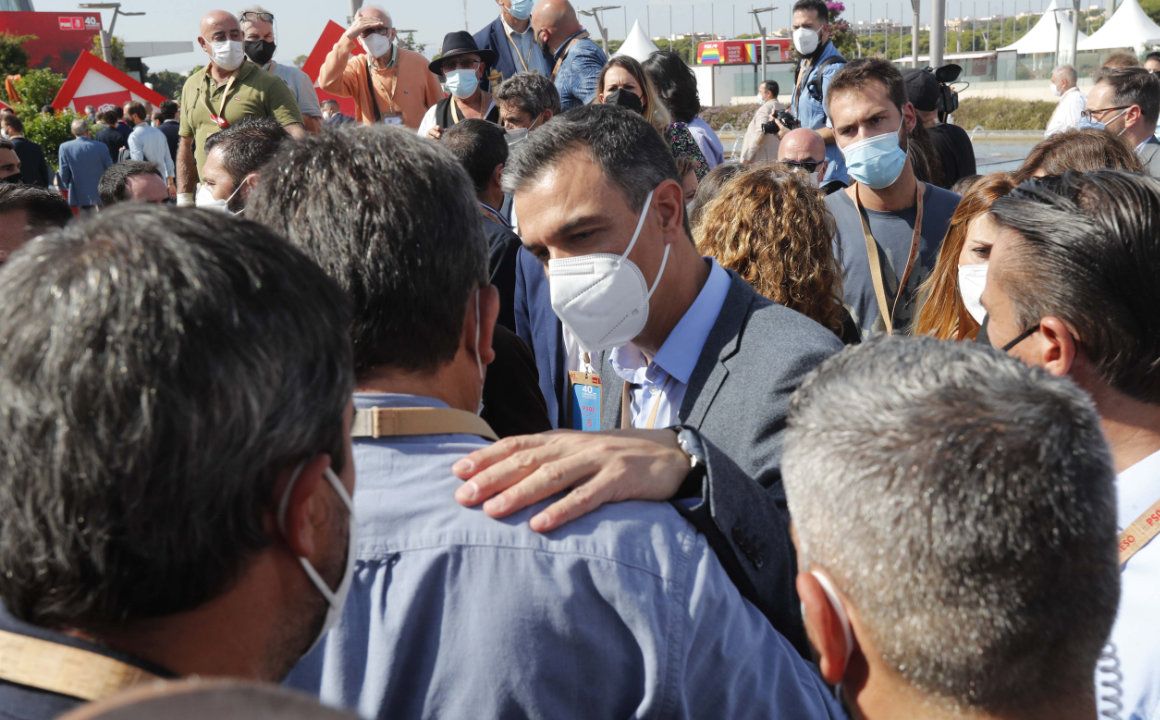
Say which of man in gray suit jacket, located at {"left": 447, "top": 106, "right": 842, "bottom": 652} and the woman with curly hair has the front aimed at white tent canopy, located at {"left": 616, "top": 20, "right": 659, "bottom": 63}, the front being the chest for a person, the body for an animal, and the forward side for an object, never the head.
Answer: the woman with curly hair

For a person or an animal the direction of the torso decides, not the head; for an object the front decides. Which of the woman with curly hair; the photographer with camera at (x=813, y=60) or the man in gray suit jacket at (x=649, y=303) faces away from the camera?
the woman with curly hair

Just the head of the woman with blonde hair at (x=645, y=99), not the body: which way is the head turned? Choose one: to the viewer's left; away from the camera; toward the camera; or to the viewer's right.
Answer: toward the camera

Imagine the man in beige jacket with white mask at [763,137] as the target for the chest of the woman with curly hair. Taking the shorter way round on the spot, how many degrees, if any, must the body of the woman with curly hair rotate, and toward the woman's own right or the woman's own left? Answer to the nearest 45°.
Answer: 0° — they already face them

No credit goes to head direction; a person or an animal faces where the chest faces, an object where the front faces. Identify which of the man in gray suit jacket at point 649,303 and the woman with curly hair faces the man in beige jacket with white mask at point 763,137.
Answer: the woman with curly hair

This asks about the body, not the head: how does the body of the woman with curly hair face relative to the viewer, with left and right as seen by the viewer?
facing away from the viewer
